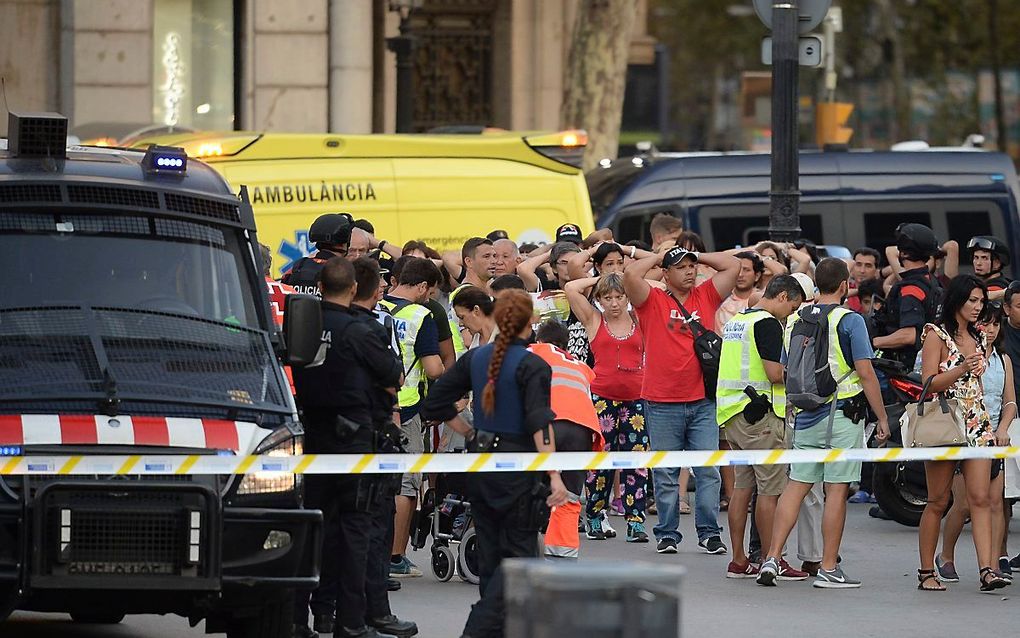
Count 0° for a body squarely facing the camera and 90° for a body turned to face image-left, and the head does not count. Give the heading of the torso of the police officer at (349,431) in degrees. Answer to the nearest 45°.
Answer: approximately 225°

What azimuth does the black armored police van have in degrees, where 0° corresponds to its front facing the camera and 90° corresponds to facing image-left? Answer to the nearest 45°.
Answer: approximately 0°

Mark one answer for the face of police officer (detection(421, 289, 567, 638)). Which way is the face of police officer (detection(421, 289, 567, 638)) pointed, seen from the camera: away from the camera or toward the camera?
away from the camera

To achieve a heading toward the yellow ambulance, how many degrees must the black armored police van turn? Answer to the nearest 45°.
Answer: approximately 180°

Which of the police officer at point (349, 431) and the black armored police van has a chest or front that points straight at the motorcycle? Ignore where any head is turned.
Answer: the police officer

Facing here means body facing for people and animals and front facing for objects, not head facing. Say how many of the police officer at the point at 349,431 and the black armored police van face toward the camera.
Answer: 1

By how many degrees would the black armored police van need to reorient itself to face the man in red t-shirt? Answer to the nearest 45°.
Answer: approximately 135° to its left

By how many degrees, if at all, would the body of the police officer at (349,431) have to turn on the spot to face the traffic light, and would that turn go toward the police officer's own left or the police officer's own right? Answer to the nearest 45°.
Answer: approximately 45° to the police officer's own left

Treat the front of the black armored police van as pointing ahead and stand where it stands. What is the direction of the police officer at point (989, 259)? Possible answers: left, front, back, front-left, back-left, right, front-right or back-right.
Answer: back-left
